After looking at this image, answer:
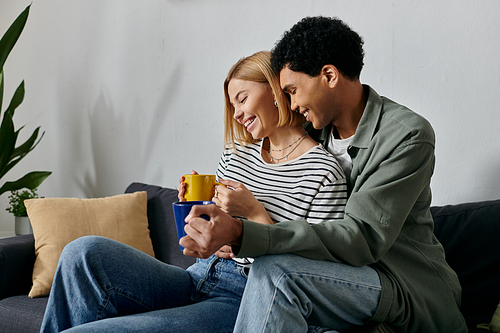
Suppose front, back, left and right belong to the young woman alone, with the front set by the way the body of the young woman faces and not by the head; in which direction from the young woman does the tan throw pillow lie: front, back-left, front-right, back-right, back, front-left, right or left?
right

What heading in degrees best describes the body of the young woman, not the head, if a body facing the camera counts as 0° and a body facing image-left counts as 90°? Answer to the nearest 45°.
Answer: approximately 45°

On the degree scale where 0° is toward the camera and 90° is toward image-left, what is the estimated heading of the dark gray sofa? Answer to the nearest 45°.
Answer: approximately 0°
